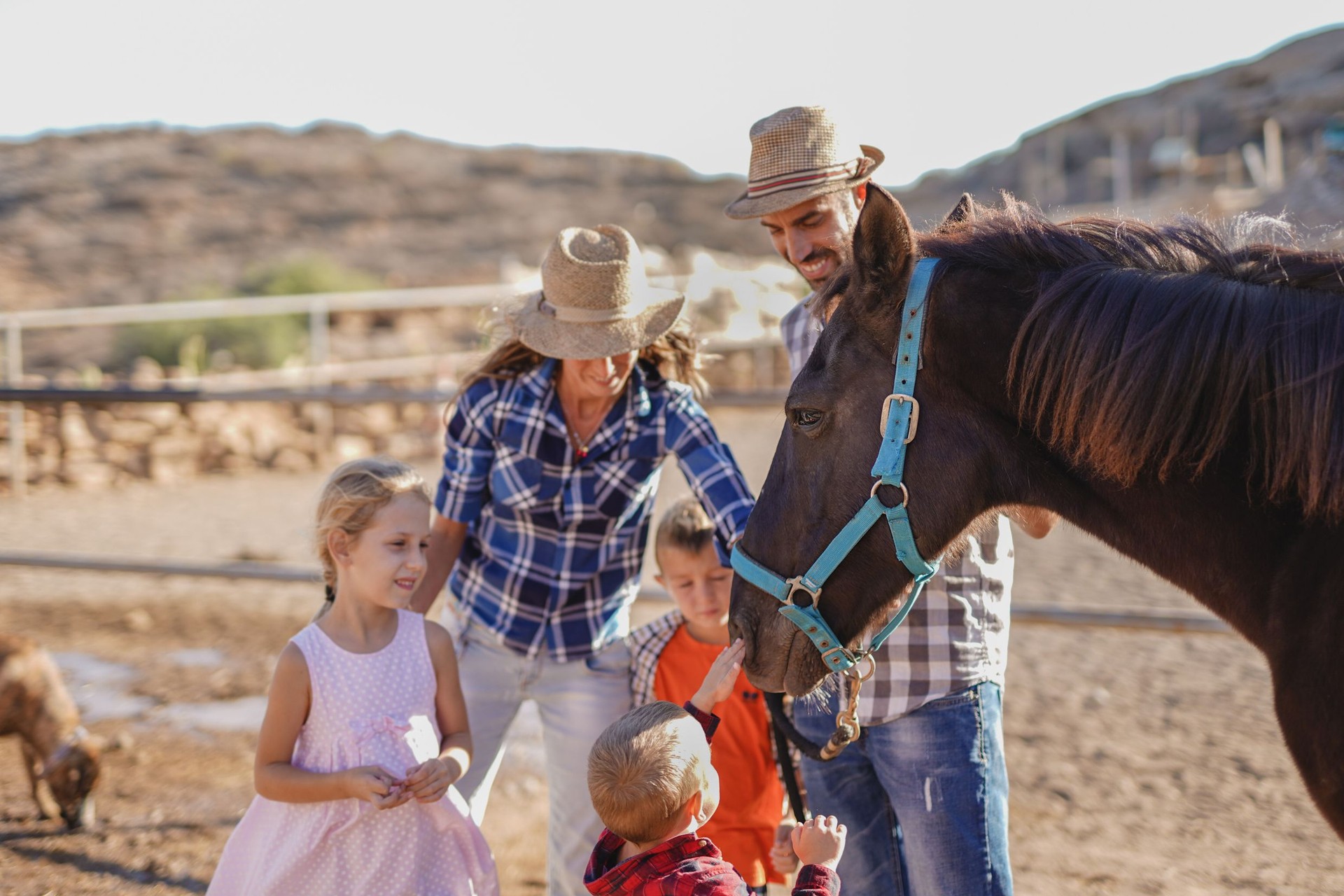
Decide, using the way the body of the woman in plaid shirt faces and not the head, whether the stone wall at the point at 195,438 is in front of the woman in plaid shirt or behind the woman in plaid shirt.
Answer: behind

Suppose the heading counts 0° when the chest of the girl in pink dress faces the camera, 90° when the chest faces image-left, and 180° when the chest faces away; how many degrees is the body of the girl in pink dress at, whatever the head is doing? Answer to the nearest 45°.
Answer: approximately 315°

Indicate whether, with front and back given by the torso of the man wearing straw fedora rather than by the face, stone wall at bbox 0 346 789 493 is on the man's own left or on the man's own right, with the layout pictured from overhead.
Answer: on the man's own right

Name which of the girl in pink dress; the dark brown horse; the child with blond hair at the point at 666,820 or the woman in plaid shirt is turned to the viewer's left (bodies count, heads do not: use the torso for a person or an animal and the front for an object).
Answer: the dark brown horse

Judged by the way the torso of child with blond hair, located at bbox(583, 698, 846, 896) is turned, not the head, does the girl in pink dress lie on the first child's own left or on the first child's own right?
on the first child's own left

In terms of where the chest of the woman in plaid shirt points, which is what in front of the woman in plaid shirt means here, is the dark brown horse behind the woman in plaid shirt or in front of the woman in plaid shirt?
in front

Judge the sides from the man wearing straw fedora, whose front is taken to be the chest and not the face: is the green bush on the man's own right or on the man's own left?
on the man's own right

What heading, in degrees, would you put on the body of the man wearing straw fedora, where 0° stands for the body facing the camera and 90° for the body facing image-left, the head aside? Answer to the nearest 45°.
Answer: approximately 45°

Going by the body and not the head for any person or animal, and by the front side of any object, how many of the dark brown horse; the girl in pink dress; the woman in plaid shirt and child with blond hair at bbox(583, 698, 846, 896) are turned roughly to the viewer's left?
1

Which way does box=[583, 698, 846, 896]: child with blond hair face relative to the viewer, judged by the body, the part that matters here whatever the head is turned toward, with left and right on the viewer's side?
facing away from the viewer and to the right of the viewer

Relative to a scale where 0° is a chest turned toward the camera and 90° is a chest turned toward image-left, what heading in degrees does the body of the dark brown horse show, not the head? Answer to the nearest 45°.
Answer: approximately 90°

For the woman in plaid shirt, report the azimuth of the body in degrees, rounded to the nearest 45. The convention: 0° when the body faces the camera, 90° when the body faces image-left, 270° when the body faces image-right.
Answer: approximately 0°

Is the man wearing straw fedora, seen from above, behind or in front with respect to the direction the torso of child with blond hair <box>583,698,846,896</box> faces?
in front

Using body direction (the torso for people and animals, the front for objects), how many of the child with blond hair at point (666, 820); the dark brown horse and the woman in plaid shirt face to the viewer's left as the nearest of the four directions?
1

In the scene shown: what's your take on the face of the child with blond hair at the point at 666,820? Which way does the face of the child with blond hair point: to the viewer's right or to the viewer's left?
to the viewer's right
